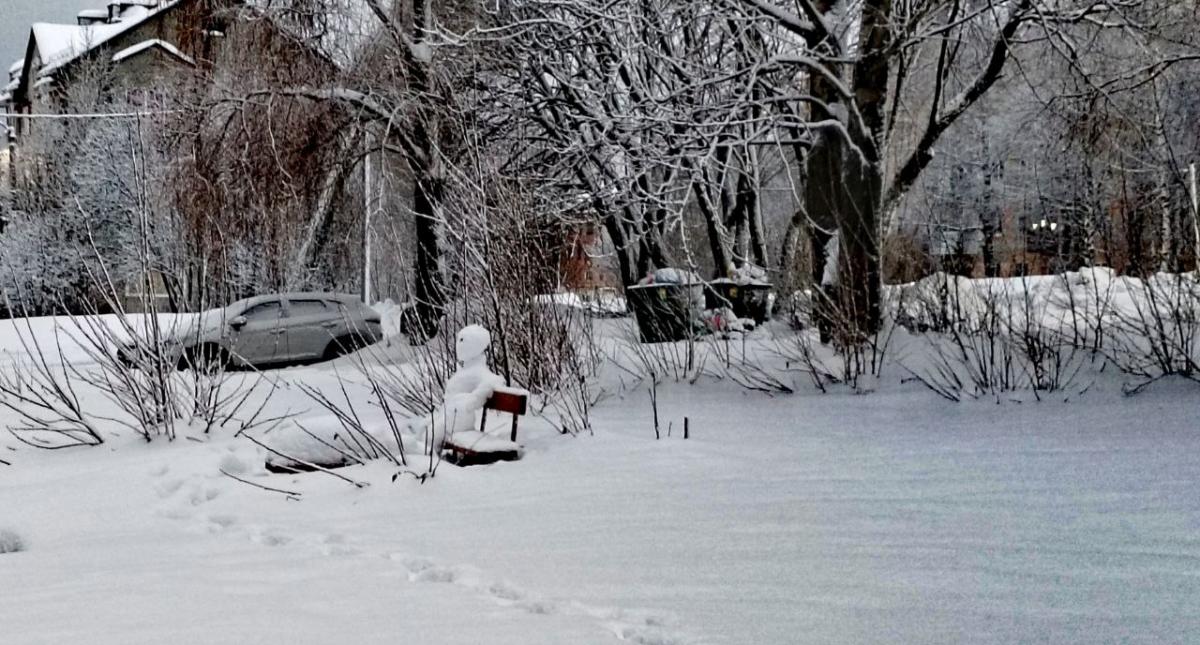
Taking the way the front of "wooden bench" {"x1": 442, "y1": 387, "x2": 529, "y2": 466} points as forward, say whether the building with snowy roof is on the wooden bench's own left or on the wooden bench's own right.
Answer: on the wooden bench's own right

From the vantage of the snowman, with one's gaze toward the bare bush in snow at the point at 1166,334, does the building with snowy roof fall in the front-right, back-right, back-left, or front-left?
back-left

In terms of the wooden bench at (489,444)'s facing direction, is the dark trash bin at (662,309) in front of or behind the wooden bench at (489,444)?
behind

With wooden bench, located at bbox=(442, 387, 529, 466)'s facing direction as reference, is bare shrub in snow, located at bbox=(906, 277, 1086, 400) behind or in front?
behind

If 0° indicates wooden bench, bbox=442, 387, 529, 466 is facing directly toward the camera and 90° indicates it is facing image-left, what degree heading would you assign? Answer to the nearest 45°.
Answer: approximately 45°

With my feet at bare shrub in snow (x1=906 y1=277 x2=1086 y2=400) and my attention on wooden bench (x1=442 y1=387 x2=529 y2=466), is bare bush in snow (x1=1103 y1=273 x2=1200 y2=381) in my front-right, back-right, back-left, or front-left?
back-left

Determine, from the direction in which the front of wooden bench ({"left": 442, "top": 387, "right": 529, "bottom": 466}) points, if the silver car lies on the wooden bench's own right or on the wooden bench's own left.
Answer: on the wooden bench's own right

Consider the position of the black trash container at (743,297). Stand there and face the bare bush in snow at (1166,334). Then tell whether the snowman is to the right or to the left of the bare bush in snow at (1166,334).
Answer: right
